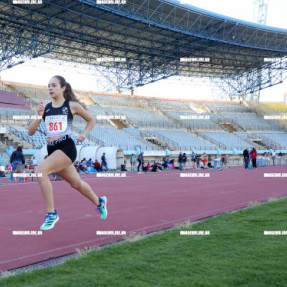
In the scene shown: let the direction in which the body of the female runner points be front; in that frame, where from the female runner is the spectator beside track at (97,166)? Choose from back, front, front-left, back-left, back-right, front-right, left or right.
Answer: back-right

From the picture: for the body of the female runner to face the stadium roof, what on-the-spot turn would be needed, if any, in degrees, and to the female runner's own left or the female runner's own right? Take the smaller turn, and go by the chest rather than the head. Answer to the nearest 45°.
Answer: approximately 135° to the female runner's own right

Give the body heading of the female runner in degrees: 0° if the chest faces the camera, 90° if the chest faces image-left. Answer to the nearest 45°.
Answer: approximately 45°
